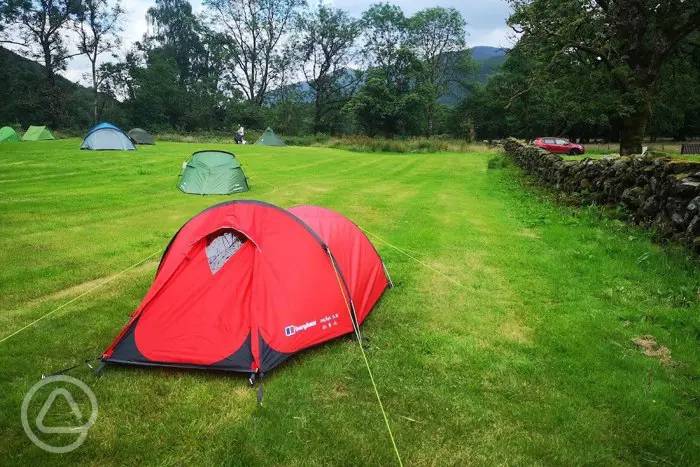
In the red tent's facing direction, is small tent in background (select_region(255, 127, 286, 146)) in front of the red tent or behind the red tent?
behind

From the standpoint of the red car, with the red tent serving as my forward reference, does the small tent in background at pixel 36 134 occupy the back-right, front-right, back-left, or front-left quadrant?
front-right

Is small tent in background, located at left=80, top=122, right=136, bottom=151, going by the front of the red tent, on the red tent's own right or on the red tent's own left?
on the red tent's own right

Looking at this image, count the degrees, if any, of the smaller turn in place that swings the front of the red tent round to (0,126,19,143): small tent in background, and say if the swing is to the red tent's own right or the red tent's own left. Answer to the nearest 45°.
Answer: approximately 90° to the red tent's own right

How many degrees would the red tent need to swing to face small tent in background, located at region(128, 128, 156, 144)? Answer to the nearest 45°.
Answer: approximately 135° to its right

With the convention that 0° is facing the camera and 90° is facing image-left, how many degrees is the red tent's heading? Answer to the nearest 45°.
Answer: approximately 45°

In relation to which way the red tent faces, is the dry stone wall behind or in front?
behind

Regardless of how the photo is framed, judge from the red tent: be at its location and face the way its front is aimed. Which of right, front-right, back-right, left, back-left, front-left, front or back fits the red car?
back

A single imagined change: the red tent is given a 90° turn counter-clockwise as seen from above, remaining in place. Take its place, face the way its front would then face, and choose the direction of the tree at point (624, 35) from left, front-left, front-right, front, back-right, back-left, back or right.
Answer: left

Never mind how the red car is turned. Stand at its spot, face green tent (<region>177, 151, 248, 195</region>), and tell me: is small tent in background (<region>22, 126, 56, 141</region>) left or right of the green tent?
right

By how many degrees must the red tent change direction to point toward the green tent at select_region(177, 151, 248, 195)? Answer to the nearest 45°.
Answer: approximately 135° to its right
